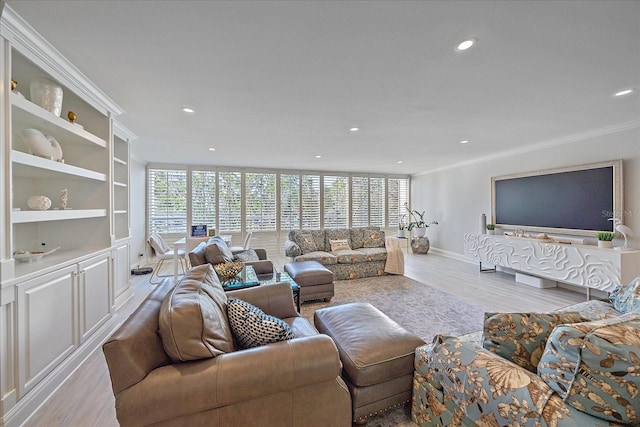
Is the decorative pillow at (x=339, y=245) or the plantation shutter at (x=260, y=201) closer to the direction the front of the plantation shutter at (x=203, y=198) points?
the decorative pillow

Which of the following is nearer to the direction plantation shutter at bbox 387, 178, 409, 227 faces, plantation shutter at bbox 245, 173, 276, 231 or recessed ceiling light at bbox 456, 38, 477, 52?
the recessed ceiling light

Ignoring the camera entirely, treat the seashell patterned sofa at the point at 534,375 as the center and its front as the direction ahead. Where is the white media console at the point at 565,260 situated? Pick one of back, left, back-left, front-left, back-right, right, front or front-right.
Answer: front-right

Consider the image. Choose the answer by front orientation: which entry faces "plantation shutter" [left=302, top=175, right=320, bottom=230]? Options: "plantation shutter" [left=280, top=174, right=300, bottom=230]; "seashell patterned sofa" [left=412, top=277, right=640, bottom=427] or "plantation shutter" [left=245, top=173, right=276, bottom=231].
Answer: the seashell patterned sofa

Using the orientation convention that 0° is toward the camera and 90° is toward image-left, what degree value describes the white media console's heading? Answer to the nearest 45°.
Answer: approximately 45°

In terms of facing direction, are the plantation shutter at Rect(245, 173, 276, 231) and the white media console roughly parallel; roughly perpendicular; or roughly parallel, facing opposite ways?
roughly perpendicular

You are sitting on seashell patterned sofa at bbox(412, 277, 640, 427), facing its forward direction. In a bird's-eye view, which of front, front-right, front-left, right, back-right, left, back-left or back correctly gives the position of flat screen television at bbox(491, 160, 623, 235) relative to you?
front-right

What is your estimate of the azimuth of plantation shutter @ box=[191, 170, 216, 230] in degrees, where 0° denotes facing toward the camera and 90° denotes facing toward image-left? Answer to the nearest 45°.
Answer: approximately 0°

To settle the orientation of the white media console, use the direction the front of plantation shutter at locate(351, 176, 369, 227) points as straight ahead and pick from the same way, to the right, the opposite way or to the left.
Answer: to the right

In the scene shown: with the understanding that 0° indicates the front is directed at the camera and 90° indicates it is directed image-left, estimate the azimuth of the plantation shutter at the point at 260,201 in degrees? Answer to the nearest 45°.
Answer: approximately 0°
